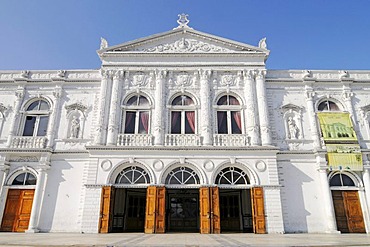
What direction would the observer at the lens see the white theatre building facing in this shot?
facing the viewer
